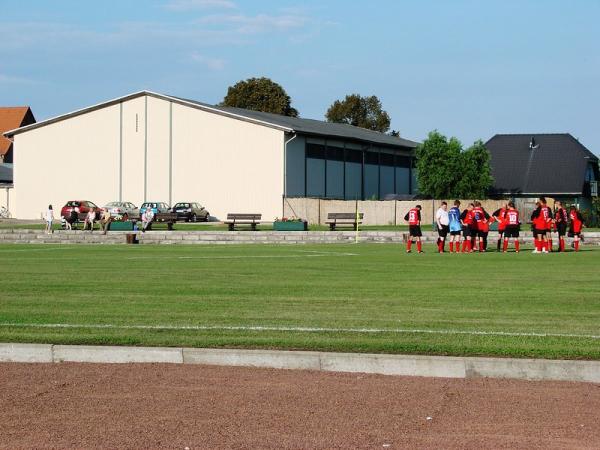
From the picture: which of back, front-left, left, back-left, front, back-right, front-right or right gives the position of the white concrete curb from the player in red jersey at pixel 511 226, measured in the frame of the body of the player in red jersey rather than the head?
back

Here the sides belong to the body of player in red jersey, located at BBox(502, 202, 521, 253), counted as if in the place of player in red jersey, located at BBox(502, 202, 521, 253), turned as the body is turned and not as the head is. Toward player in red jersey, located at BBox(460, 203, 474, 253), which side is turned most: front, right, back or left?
left

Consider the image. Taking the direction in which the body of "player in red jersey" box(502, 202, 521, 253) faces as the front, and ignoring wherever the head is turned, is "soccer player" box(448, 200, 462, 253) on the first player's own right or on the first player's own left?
on the first player's own left

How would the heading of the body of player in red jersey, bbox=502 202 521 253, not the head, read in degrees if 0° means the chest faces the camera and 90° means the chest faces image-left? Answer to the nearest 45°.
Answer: approximately 180°

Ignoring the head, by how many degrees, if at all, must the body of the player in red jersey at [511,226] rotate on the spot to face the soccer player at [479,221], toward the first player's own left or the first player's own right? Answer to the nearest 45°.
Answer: approximately 90° to the first player's own left

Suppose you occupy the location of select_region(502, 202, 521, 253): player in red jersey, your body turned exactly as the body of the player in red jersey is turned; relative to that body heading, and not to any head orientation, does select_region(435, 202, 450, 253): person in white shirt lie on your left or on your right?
on your left

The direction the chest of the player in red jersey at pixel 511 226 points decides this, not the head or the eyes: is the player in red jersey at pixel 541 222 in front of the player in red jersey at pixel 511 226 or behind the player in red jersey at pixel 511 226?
behind
